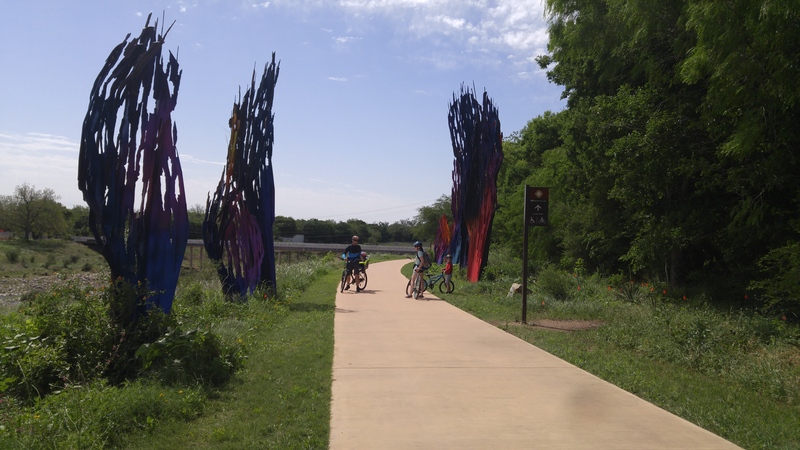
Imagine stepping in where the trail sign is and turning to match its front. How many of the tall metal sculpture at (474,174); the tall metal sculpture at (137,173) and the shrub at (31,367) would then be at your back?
1

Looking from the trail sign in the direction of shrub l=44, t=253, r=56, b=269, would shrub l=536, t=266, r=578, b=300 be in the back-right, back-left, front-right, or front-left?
front-right

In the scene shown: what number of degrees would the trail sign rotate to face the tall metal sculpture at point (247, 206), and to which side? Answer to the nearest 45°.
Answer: approximately 90° to its right

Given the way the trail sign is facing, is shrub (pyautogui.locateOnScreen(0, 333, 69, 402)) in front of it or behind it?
in front

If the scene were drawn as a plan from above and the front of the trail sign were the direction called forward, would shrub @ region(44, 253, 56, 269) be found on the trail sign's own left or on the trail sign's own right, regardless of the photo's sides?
on the trail sign's own right

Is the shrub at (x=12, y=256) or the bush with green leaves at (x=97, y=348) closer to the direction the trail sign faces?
the bush with green leaves

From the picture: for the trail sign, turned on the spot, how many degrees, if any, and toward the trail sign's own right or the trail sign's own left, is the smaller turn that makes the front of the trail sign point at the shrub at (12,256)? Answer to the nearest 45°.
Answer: approximately 135° to the trail sign's own right

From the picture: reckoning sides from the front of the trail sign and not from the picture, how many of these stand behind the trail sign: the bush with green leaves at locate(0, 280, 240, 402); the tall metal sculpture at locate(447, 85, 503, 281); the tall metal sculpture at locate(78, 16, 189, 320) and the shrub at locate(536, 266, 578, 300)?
2

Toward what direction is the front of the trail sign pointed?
toward the camera

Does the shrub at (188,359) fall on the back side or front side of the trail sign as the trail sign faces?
on the front side

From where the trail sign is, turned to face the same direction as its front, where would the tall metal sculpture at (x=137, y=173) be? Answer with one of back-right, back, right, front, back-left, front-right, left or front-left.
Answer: front-right

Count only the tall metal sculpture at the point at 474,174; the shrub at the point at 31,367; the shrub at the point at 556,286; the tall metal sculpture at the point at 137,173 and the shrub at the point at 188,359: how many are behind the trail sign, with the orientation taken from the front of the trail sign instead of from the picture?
2

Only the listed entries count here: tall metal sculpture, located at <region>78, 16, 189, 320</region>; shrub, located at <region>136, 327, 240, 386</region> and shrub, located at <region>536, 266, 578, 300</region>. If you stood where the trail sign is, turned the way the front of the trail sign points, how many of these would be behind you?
1

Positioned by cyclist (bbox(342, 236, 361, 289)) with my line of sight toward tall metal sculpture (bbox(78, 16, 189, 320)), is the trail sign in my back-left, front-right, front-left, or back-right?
front-left

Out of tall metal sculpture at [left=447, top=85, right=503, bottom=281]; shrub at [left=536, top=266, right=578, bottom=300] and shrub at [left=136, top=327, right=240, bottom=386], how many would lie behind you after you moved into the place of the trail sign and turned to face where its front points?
2
